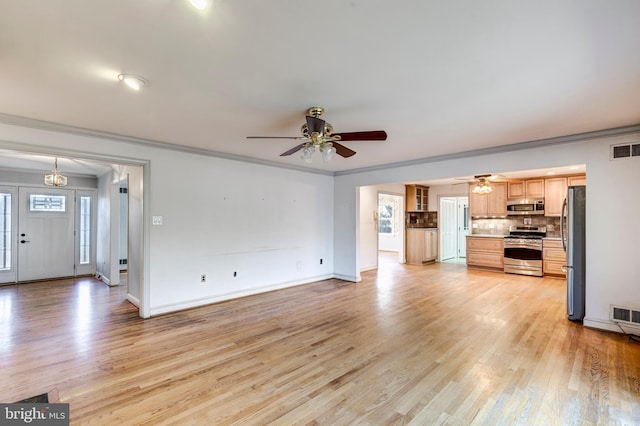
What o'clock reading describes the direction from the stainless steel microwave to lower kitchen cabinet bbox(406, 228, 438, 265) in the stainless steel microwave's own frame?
The lower kitchen cabinet is roughly at 3 o'clock from the stainless steel microwave.

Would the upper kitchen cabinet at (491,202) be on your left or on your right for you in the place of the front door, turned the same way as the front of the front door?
on your left

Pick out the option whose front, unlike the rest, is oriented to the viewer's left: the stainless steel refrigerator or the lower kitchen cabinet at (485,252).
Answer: the stainless steel refrigerator

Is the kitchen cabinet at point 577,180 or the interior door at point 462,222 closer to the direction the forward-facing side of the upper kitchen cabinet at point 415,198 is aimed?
the kitchen cabinet

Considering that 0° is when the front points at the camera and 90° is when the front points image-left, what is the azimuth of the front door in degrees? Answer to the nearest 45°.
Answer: approximately 0°

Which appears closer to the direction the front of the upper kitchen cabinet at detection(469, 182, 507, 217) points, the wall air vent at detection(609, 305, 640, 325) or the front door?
the wall air vent

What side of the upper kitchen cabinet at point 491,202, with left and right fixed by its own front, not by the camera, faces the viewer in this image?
front

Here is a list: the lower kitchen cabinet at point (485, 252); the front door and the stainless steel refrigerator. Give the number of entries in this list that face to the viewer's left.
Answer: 1

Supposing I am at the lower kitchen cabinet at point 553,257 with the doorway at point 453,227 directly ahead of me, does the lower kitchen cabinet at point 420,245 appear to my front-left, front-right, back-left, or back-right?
front-left

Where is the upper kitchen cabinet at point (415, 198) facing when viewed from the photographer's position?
facing the viewer and to the right of the viewer

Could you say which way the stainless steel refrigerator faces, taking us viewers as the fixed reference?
facing to the left of the viewer

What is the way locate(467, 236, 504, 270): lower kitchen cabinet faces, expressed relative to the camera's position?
facing the viewer

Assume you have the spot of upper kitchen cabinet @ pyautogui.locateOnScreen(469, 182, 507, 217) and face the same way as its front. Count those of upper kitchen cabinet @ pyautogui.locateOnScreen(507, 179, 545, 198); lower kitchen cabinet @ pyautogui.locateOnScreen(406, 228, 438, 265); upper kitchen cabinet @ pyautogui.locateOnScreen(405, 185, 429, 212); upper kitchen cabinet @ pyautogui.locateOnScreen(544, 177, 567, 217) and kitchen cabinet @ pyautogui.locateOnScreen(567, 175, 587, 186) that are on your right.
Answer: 2
